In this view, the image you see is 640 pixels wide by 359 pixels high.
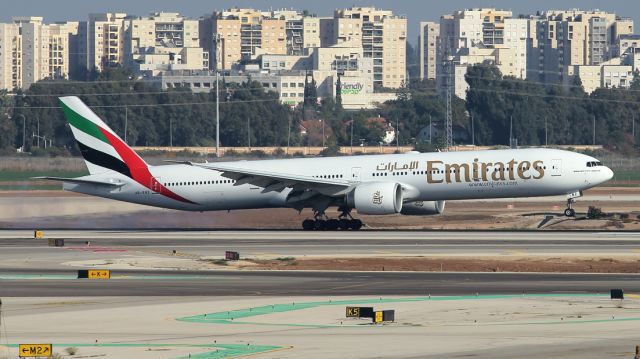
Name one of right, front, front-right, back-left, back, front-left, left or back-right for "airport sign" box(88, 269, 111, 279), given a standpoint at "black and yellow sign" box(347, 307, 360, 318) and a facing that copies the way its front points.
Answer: back-right

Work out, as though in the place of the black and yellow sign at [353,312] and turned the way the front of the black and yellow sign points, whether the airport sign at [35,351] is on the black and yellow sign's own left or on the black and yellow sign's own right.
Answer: on the black and yellow sign's own right

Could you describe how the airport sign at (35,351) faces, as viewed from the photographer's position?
facing the viewer

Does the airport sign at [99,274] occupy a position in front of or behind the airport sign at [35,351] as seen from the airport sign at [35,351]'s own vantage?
behind

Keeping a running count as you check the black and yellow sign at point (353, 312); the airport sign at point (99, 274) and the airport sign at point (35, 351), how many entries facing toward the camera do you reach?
3

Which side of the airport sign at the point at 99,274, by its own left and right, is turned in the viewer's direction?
front

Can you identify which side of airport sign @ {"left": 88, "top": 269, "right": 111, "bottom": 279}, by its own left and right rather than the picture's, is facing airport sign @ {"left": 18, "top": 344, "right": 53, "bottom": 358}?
front

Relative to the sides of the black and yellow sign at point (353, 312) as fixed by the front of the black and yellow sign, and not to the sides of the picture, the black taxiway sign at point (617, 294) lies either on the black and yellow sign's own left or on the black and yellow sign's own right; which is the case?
on the black and yellow sign's own left

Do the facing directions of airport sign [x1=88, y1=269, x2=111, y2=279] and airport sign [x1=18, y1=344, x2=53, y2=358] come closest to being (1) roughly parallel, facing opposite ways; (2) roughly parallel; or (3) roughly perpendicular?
roughly parallel

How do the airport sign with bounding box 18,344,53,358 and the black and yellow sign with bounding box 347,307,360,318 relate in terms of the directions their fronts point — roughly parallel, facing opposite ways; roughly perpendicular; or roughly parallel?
roughly parallel

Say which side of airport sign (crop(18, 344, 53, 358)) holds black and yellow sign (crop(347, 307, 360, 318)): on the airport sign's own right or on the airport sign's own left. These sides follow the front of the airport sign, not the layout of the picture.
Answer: on the airport sign's own left

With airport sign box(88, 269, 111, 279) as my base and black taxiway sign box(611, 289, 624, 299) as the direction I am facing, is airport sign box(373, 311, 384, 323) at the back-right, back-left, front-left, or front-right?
front-right

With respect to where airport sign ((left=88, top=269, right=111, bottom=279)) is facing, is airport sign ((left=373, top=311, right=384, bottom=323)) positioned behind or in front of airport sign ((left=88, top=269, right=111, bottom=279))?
in front
